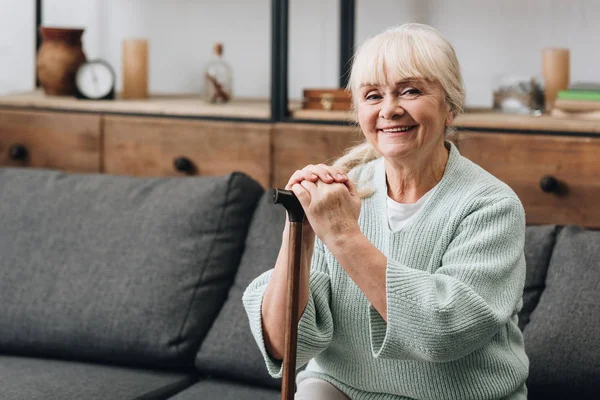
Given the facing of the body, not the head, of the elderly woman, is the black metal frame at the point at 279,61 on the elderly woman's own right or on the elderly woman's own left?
on the elderly woman's own right

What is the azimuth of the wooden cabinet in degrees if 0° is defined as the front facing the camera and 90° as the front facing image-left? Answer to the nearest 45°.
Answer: approximately 0°

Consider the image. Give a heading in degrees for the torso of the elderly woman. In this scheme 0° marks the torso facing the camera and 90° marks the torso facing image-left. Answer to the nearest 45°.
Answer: approximately 45°
